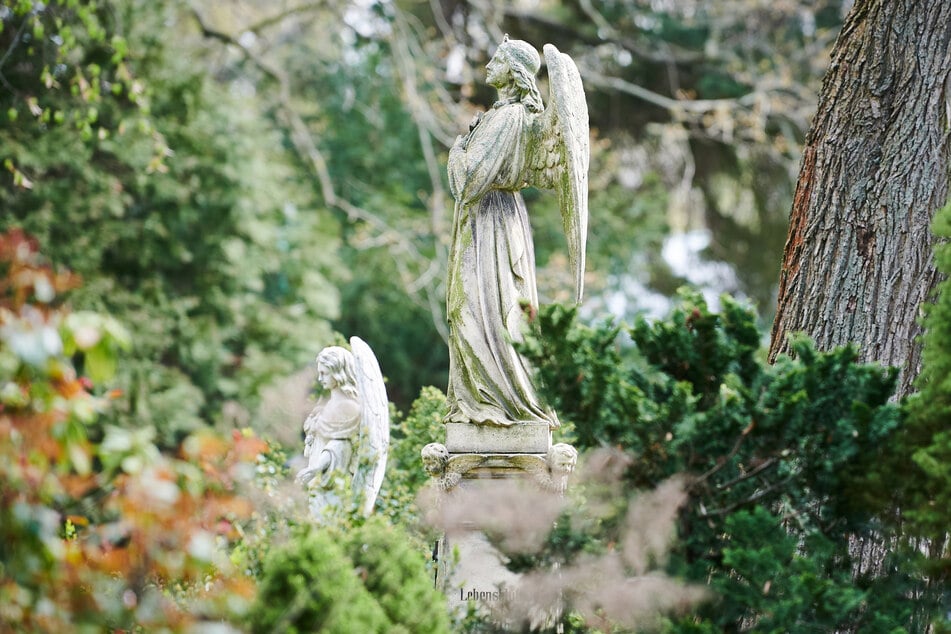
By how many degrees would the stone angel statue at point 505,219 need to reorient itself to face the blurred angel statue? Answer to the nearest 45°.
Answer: approximately 45° to its right

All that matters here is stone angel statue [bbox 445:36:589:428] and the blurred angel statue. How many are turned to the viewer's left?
2

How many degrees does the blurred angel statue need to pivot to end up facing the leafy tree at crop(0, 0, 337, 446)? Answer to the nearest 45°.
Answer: approximately 90° to its right

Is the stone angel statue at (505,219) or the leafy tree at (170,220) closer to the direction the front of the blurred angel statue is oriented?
the leafy tree

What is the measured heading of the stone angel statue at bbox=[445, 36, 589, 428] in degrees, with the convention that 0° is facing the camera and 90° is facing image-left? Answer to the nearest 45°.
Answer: approximately 90°

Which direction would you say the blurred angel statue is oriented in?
to the viewer's left

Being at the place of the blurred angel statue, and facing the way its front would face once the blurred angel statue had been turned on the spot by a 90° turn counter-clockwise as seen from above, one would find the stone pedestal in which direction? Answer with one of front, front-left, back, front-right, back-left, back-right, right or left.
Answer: front-left
